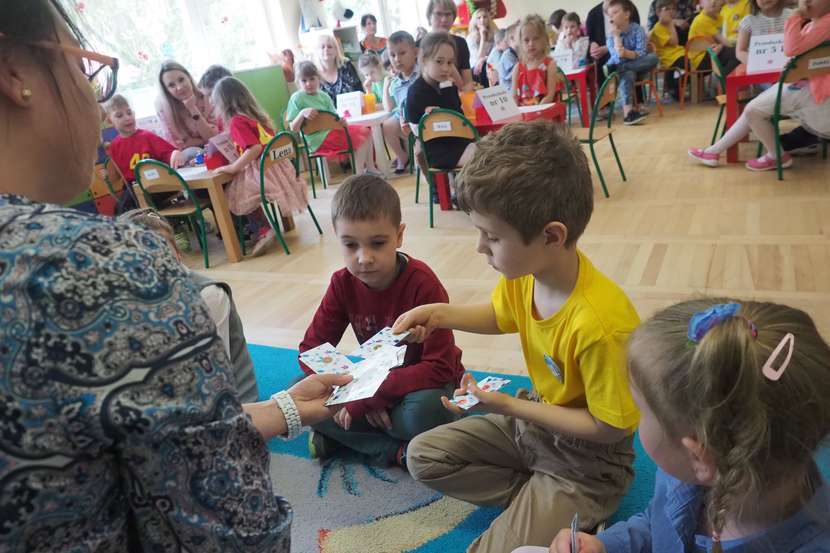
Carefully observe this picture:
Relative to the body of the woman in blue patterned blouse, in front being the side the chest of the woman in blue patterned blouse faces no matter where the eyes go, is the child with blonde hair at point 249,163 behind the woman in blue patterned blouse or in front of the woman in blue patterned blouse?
in front

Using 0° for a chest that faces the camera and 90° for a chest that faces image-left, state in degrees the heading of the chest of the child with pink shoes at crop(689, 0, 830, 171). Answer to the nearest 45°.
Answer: approximately 90°

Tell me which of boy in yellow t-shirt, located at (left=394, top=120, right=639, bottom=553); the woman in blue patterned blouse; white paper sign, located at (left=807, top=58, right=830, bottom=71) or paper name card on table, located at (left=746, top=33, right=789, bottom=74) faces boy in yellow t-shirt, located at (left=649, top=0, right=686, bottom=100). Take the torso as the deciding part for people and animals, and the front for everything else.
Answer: the woman in blue patterned blouse

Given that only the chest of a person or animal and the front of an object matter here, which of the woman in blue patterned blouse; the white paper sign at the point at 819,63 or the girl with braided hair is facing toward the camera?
the white paper sign

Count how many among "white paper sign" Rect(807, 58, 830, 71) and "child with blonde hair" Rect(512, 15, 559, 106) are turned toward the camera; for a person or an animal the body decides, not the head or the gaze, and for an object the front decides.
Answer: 2

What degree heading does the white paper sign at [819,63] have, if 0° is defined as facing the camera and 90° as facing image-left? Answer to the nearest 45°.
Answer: approximately 0°

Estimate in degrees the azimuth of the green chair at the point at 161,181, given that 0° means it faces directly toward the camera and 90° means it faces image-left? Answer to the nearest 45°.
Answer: approximately 225°

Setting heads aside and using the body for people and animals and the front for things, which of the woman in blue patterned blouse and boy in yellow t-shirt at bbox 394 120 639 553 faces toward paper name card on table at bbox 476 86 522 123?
the woman in blue patterned blouse

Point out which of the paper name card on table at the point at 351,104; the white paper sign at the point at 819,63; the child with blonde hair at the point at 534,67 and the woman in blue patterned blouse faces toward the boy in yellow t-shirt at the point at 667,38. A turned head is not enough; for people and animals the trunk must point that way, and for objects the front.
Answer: the woman in blue patterned blouse

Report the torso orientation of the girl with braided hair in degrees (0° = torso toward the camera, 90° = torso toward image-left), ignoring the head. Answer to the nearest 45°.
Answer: approximately 135°

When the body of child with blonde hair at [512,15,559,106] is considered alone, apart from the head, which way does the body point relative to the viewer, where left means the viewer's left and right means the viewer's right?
facing the viewer

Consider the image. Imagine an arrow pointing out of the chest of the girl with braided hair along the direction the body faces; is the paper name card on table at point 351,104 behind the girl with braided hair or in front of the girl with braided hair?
in front

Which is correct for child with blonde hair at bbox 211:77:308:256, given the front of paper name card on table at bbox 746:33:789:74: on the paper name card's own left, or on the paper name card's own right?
on the paper name card's own right
